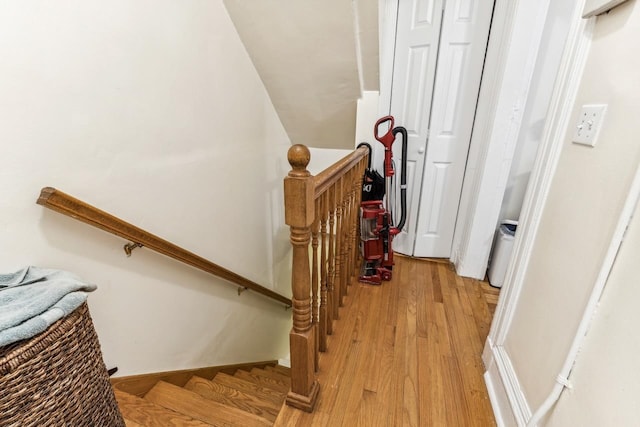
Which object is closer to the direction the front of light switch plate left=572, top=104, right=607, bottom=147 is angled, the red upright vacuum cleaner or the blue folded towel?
the blue folded towel

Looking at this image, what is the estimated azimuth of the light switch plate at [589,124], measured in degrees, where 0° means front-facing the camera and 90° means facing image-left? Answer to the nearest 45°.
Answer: approximately 45°

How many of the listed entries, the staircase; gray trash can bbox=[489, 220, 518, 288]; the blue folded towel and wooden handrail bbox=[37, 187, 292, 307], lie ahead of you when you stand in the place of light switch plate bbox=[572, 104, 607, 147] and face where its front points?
3

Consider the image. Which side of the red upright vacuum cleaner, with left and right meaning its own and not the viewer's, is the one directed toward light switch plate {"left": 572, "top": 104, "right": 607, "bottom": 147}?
left

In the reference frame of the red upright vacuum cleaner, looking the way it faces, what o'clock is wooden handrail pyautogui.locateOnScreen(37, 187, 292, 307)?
The wooden handrail is roughly at 12 o'clock from the red upright vacuum cleaner.

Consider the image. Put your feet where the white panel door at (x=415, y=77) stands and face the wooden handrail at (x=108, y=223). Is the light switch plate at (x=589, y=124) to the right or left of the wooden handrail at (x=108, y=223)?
left

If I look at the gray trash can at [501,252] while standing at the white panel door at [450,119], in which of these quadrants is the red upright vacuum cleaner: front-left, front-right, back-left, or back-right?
back-right

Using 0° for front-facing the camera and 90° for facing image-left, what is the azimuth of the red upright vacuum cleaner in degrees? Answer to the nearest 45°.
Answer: approximately 45°

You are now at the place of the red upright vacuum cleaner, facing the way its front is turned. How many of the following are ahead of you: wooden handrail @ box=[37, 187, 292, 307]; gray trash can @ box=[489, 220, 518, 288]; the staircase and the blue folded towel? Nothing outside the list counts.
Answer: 3

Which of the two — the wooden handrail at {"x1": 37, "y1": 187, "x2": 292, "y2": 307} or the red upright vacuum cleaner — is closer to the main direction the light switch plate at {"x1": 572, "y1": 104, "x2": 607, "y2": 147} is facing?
the wooden handrail

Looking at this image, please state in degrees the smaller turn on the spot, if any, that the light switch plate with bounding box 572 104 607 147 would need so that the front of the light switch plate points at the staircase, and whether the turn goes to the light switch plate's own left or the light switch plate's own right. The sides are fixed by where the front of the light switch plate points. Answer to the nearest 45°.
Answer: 0° — it already faces it

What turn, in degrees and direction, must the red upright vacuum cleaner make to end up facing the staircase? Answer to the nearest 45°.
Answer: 0° — it already faces it

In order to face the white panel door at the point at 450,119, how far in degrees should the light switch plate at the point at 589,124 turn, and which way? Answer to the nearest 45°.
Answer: approximately 90° to its right
